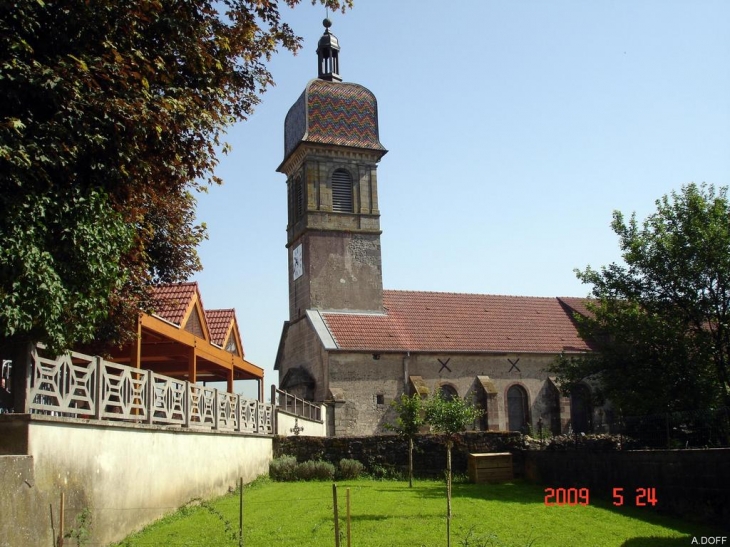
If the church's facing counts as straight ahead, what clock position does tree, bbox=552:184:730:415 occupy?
The tree is roughly at 8 o'clock from the church.

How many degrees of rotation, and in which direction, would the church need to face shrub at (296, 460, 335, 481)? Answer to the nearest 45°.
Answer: approximately 90° to its left

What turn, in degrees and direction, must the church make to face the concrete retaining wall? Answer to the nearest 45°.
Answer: approximately 90° to its left

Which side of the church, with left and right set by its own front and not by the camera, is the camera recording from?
left

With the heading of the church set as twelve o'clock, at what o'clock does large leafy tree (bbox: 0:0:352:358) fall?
The large leafy tree is roughly at 9 o'clock from the church.

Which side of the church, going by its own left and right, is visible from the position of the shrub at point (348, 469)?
left

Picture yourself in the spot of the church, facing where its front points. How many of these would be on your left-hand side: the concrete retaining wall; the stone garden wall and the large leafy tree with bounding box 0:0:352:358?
3
